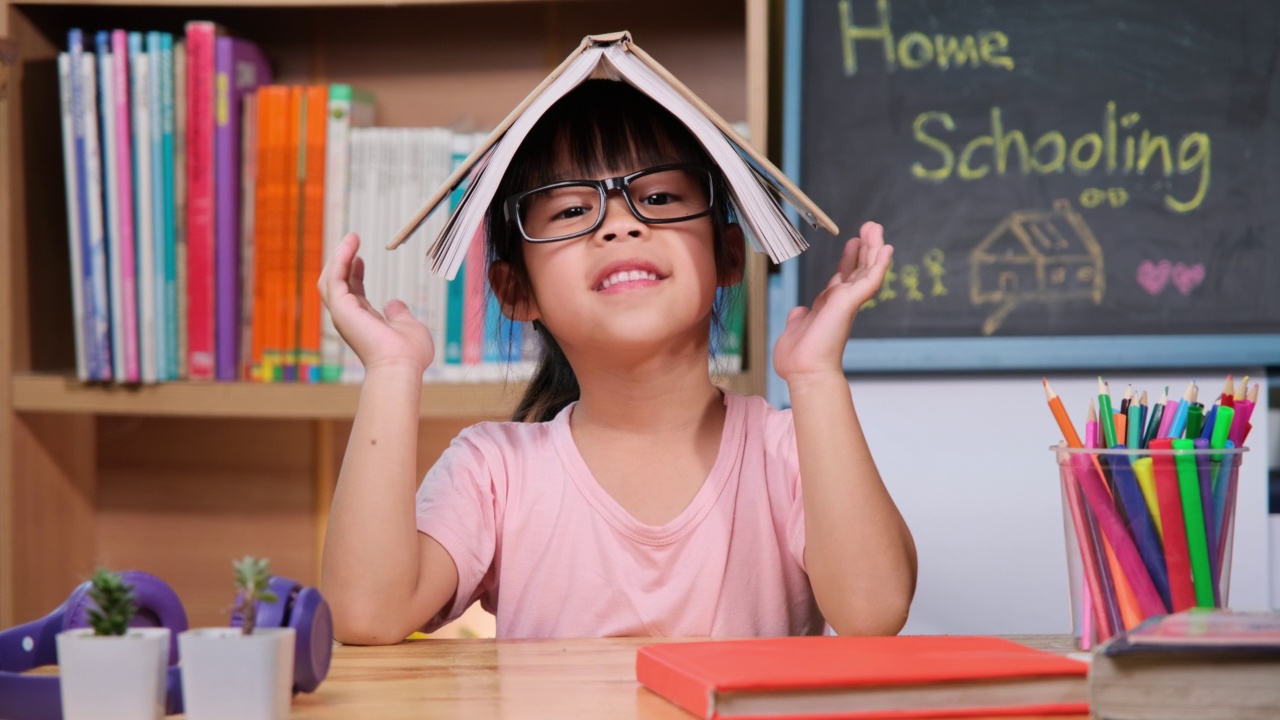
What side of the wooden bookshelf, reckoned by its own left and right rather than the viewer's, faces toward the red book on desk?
front

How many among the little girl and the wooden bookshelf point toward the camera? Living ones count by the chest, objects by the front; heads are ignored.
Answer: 2

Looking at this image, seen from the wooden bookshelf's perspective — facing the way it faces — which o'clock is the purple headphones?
The purple headphones is roughly at 12 o'clock from the wooden bookshelf.

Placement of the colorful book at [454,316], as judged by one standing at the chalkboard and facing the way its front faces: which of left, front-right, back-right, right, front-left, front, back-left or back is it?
right

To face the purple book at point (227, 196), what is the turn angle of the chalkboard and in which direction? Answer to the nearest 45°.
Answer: approximately 90° to its right

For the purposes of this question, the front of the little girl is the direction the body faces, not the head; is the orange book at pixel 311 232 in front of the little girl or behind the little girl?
behind

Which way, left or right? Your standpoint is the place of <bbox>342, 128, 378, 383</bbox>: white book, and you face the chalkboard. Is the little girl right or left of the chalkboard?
right

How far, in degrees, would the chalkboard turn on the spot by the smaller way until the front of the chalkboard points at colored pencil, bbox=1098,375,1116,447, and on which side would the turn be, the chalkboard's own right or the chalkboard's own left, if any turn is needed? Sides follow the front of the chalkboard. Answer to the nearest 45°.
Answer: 0° — it already faces it
